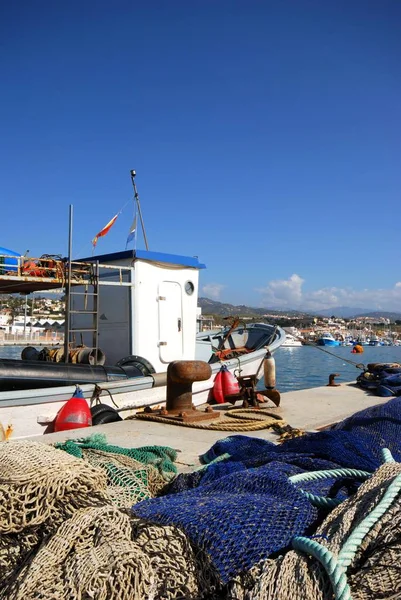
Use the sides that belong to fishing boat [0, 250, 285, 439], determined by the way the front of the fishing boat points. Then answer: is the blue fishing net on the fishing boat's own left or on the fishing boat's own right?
on the fishing boat's own right

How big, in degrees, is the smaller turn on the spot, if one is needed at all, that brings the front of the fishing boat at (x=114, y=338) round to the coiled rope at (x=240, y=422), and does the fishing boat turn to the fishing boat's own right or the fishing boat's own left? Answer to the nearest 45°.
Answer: approximately 90° to the fishing boat's own right

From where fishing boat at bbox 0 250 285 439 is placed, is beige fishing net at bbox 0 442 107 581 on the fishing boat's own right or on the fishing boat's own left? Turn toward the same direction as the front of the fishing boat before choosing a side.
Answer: on the fishing boat's own right

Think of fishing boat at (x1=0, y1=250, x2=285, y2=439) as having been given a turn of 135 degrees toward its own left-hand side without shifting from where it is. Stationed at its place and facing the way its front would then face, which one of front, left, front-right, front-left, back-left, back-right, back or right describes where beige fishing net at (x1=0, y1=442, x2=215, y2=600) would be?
left

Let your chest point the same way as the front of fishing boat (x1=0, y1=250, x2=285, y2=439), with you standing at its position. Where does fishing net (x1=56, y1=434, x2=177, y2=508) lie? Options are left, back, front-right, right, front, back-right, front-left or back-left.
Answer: back-right

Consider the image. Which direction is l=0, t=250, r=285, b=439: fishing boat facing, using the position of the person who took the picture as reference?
facing away from the viewer and to the right of the viewer
